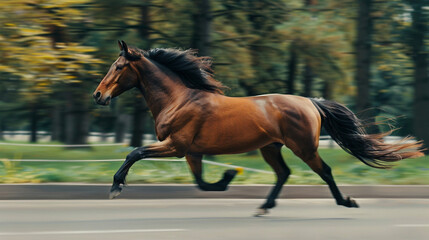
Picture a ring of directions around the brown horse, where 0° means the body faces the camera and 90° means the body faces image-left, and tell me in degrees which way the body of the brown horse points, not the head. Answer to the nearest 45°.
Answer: approximately 90°
